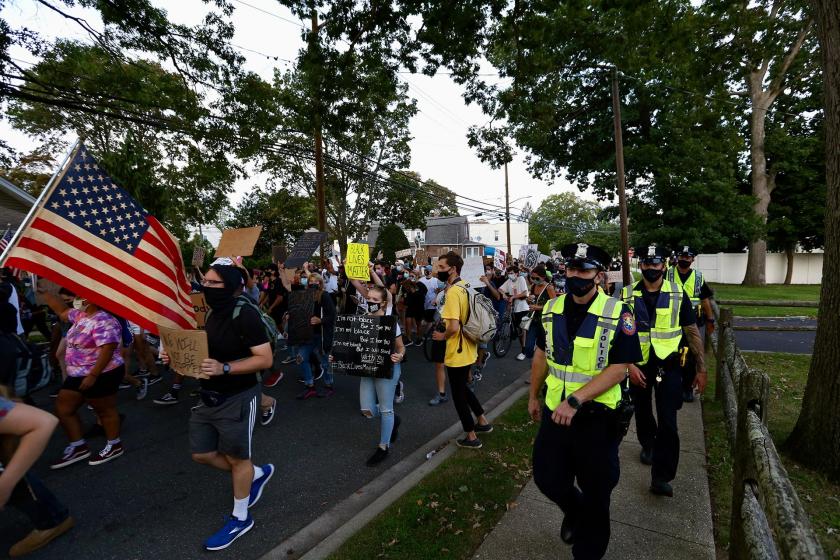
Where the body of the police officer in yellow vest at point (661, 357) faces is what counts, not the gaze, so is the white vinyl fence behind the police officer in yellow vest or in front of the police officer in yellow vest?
behind

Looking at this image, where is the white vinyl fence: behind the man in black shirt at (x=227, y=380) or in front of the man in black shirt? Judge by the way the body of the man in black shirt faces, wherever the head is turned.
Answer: behind

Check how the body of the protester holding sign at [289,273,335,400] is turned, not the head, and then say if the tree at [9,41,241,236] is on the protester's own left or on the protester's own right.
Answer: on the protester's own right

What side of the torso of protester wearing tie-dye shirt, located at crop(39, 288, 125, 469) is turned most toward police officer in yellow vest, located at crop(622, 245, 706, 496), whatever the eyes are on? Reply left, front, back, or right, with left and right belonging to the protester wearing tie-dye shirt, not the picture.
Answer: left

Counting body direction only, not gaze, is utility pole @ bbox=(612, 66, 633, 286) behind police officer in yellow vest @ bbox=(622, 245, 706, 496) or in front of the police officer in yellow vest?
behind

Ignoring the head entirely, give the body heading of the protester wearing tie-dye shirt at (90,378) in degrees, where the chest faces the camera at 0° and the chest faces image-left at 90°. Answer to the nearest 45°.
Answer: approximately 45°

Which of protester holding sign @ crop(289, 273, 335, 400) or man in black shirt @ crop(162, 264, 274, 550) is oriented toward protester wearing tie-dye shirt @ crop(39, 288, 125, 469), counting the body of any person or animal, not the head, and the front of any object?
protester holding sign @ crop(289, 273, 335, 400)

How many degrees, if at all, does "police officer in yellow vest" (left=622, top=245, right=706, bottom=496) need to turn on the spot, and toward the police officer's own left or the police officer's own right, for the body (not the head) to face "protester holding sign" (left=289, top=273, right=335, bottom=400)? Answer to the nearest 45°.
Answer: approximately 90° to the police officer's own right

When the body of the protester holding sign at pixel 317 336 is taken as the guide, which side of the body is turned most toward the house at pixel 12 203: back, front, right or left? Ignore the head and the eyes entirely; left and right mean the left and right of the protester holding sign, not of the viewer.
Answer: right

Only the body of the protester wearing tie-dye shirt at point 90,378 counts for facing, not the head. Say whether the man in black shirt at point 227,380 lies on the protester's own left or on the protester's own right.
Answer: on the protester's own left
